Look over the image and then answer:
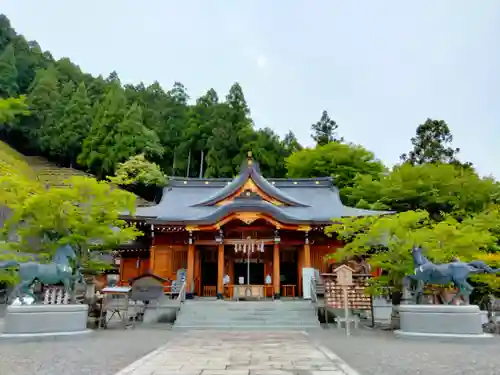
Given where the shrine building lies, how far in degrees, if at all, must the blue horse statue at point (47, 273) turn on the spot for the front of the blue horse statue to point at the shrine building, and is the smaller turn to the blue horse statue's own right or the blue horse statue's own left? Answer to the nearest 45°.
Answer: approximately 45° to the blue horse statue's own left

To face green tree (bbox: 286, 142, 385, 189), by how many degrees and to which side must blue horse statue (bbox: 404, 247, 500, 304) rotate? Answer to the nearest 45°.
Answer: approximately 90° to its right

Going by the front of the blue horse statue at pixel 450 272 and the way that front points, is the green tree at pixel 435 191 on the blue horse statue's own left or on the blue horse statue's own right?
on the blue horse statue's own right

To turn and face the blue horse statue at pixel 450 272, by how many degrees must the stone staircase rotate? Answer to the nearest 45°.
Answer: approximately 45° to its left

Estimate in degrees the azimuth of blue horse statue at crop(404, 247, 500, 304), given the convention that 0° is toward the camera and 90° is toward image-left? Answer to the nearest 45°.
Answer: approximately 90°

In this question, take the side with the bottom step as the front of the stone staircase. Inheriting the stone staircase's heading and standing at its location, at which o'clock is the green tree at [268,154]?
The green tree is roughly at 6 o'clock from the stone staircase.

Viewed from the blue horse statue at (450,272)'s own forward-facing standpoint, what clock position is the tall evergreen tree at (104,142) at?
The tall evergreen tree is roughly at 1 o'clock from the blue horse statue.

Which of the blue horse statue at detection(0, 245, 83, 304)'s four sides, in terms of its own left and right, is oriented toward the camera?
right

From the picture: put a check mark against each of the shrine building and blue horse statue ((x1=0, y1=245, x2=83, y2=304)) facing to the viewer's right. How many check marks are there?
1

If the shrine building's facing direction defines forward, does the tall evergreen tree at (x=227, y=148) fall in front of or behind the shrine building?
behind

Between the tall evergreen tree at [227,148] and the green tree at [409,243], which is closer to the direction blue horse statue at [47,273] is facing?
the green tree

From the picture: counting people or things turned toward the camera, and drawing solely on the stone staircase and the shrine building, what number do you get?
2
